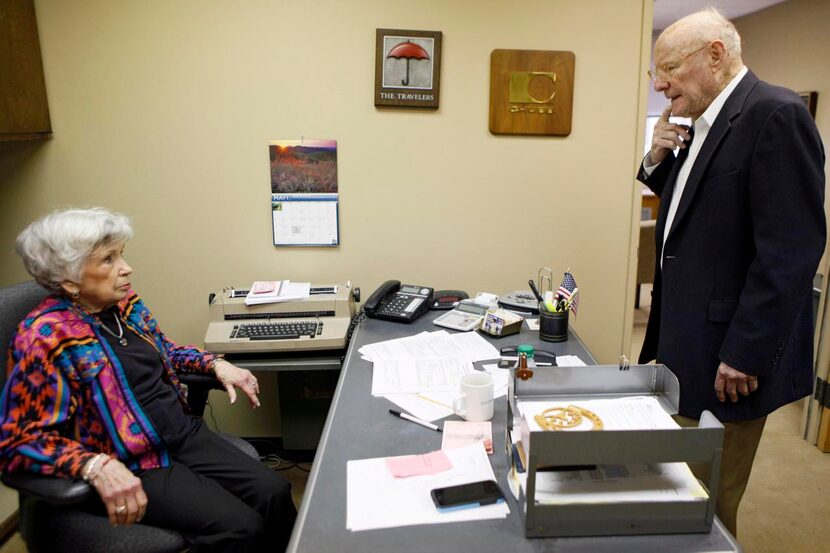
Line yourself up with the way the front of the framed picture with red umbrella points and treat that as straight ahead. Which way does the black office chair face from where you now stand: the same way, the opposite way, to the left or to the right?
to the left

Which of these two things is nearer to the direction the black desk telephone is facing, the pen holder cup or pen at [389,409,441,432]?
the pen

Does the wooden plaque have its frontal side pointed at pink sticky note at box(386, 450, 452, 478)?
yes

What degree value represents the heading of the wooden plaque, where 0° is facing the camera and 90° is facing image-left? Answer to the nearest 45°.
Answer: approximately 0°

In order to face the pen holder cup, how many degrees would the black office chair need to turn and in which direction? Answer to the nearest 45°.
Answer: approximately 45° to its left

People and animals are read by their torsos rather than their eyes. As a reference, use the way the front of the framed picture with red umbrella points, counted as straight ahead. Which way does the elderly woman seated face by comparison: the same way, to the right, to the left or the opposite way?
to the left

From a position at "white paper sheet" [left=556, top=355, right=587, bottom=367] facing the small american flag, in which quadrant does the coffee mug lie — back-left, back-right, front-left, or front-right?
back-left
